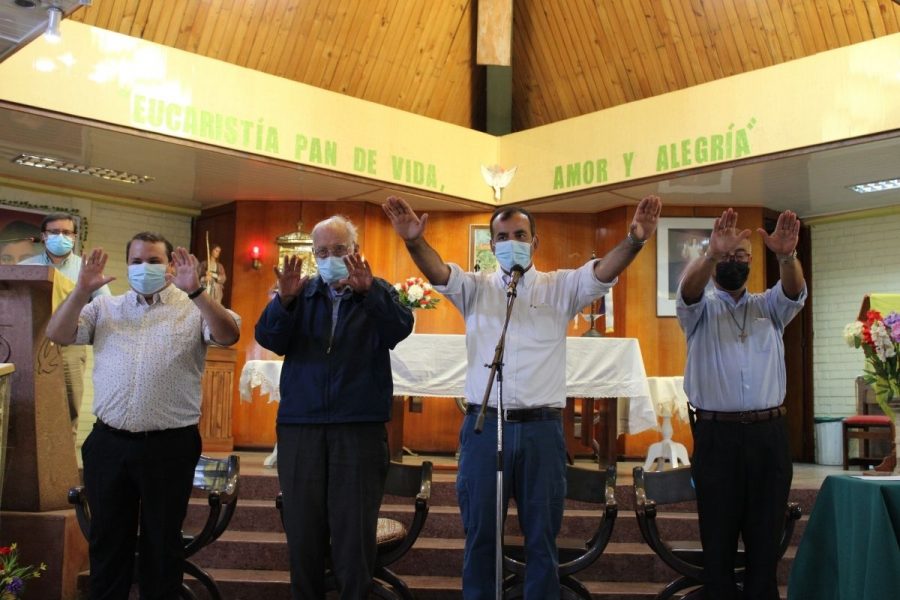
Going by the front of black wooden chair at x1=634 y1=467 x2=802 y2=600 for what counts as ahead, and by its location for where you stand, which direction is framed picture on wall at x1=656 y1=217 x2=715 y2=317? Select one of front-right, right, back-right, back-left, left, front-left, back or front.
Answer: back-left

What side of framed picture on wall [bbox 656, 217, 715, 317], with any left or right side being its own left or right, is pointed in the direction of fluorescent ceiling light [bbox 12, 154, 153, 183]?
right

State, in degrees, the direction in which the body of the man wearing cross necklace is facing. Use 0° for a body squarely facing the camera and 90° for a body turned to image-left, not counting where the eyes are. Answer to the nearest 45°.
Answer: approximately 0°

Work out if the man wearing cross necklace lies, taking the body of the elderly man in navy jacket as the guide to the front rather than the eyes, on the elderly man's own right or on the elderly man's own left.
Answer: on the elderly man's own left

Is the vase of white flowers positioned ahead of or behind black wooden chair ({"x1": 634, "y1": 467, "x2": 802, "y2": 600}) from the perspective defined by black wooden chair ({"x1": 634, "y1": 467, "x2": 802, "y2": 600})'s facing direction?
behind

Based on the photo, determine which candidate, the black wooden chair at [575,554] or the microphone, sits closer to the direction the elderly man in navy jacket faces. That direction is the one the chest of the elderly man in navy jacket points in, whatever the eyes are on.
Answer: the microphone

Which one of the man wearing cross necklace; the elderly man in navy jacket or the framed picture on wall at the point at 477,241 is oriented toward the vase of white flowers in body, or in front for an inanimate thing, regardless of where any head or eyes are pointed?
the framed picture on wall

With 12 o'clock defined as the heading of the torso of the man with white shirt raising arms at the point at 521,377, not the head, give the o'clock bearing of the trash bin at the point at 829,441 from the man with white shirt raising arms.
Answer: The trash bin is roughly at 7 o'clock from the man with white shirt raising arms.
